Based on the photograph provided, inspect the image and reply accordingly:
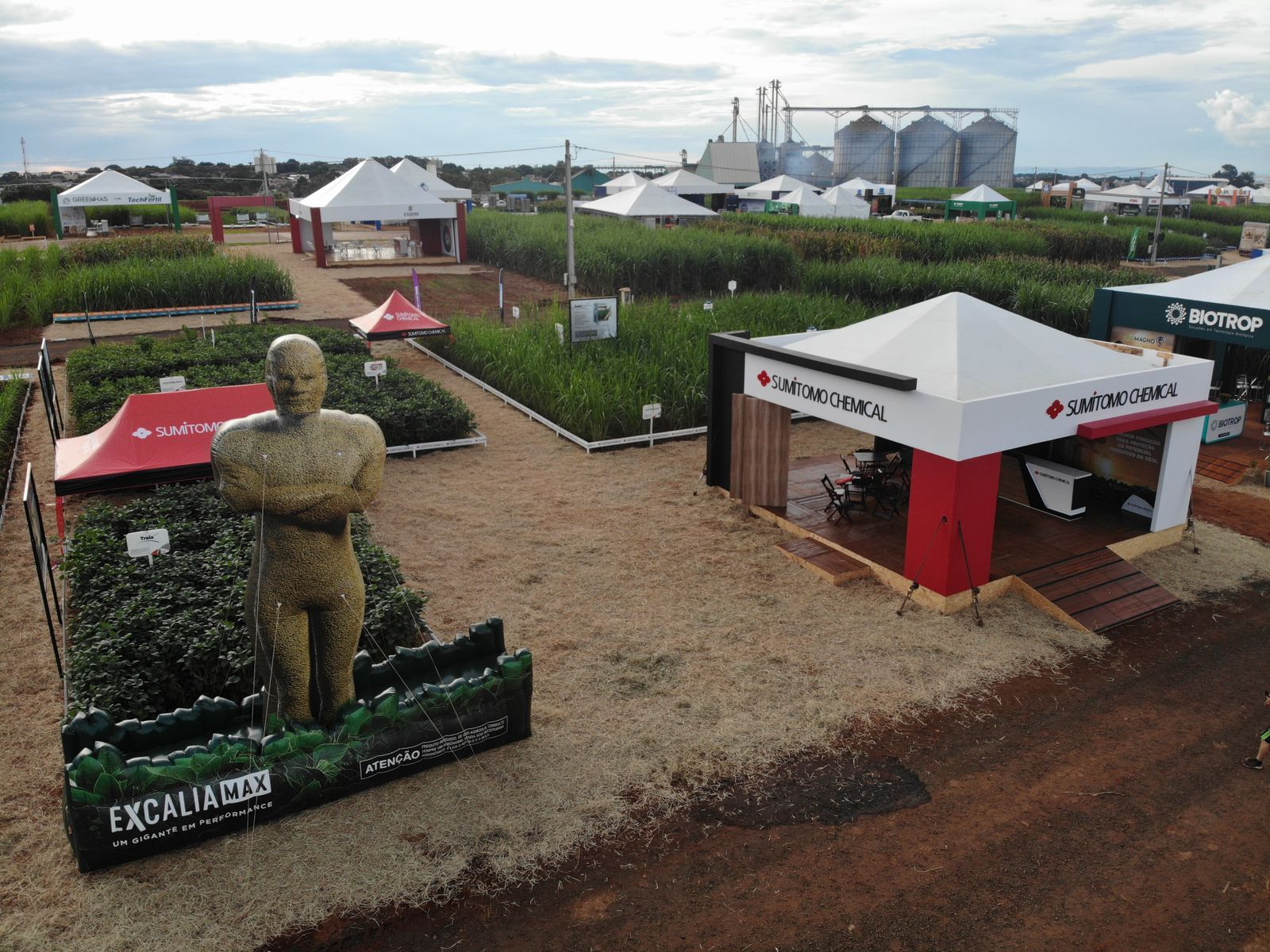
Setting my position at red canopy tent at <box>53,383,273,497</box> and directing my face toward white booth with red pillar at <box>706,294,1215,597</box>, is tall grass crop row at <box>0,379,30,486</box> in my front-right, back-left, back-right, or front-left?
back-left

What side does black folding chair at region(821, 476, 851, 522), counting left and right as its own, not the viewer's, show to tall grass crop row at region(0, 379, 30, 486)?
back

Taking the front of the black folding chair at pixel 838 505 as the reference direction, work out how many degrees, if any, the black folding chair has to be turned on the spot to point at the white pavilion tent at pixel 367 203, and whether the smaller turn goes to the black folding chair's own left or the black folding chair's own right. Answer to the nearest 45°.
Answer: approximately 135° to the black folding chair's own left

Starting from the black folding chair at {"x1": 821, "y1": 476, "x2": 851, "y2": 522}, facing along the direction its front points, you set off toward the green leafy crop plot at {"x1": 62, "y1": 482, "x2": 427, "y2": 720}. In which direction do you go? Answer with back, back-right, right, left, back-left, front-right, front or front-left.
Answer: back-right

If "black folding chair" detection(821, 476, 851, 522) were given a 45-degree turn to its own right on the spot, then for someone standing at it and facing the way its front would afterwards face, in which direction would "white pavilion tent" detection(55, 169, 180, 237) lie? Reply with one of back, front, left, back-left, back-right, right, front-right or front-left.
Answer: back

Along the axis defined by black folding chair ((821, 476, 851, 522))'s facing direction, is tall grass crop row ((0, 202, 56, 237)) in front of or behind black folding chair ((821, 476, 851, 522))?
behind

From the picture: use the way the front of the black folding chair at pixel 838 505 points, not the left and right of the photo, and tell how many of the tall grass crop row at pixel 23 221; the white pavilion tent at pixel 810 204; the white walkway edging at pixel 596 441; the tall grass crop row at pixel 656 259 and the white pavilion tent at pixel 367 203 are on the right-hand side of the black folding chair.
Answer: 0

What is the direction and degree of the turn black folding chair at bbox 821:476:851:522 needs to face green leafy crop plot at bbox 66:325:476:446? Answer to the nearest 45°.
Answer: approximately 180°

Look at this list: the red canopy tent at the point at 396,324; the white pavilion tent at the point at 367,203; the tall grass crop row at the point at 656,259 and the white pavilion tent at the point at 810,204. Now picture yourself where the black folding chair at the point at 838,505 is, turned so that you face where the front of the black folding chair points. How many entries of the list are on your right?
0

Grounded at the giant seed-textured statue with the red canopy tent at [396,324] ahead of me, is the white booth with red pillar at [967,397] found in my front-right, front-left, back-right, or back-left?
front-right

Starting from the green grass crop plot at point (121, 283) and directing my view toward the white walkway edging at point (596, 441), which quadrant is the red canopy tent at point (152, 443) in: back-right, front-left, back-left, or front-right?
front-right

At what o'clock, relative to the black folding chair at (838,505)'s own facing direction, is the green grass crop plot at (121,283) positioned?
The green grass crop plot is roughly at 7 o'clock from the black folding chair.

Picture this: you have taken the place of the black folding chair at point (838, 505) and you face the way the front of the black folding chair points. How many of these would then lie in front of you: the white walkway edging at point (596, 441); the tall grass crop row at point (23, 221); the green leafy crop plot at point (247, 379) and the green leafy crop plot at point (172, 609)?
0

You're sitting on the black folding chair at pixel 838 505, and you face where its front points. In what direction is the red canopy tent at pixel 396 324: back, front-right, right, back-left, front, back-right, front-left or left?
back-left

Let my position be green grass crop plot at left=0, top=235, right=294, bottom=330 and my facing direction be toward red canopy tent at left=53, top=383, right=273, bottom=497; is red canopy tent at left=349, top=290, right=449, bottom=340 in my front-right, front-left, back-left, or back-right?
front-left

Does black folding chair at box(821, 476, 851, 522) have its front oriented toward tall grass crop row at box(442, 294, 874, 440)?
no

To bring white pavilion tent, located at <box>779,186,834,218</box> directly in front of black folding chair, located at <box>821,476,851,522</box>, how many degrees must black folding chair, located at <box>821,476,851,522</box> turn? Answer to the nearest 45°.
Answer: approximately 90° to its left

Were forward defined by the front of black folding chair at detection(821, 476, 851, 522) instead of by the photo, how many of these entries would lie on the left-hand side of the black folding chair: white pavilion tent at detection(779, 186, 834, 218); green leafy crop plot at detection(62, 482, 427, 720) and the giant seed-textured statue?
1

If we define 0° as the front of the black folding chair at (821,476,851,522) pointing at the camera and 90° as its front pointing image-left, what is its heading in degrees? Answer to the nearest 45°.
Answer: approximately 270°

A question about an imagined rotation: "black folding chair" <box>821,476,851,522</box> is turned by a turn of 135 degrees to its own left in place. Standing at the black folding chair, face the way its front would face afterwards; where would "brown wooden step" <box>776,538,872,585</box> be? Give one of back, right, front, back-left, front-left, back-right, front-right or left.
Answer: back-left

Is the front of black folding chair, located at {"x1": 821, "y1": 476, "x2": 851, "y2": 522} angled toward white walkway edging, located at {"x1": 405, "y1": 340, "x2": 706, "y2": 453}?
no
